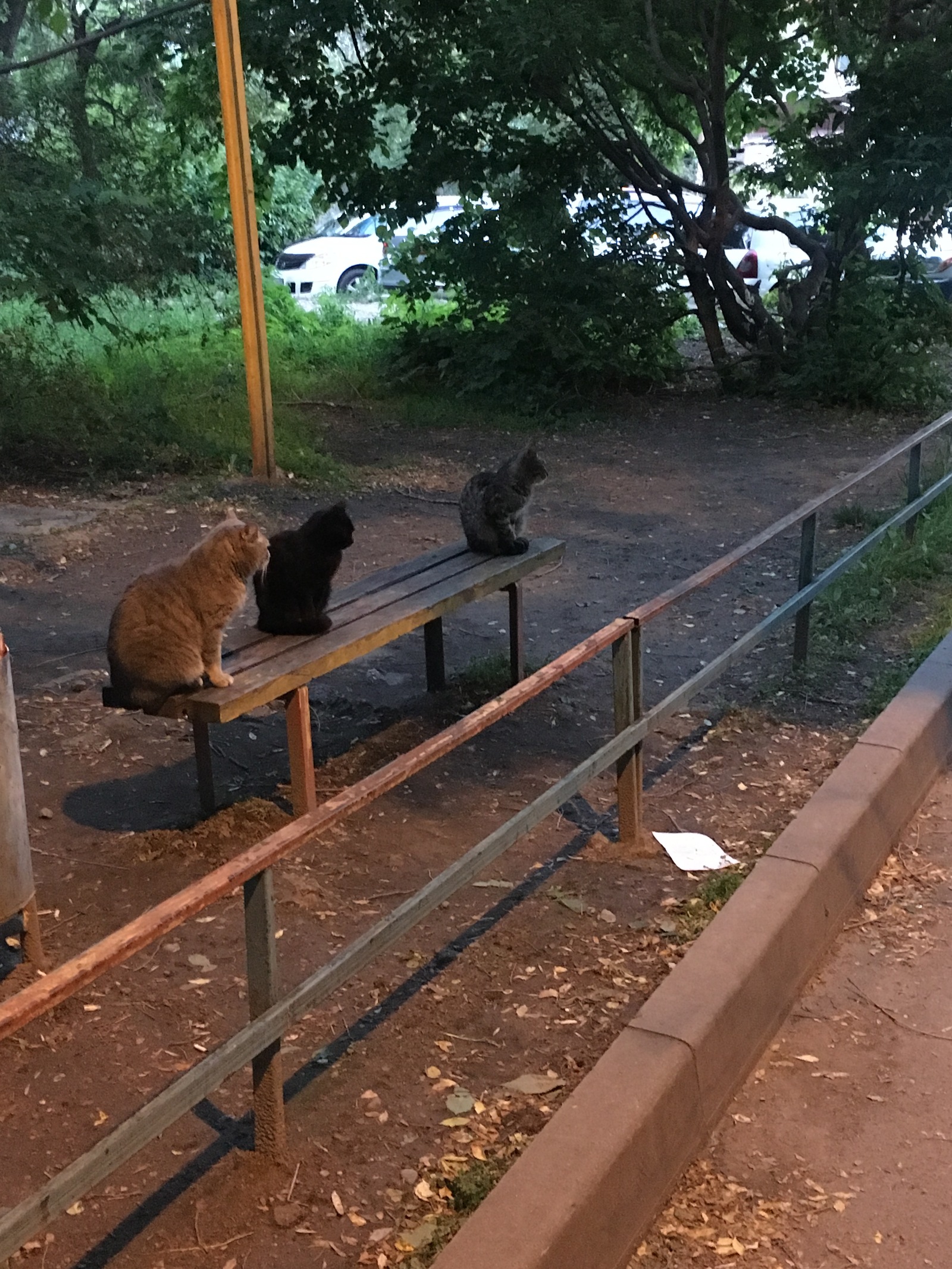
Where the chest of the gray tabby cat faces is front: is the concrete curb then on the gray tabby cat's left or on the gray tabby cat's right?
on the gray tabby cat's right

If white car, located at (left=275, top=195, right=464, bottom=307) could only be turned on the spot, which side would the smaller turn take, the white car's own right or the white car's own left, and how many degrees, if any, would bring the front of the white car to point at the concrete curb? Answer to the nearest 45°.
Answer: approximately 45° to the white car's own left

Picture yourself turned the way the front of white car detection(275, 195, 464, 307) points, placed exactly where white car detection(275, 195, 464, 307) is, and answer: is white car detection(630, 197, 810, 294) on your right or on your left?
on your left

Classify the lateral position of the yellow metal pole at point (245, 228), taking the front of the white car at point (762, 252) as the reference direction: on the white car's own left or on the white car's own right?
on the white car's own left

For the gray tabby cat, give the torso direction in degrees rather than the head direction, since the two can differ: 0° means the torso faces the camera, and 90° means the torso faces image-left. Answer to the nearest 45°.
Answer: approximately 270°

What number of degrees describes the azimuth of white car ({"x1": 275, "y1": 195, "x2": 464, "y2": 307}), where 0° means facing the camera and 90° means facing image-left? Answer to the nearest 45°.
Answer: approximately 45°
